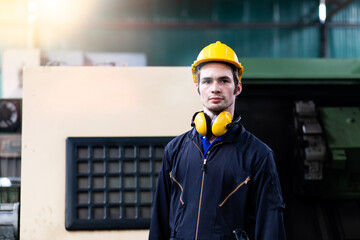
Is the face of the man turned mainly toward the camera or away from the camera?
toward the camera

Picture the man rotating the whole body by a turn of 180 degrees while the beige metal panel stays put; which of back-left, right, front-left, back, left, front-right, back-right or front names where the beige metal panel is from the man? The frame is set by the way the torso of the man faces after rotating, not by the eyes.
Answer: left

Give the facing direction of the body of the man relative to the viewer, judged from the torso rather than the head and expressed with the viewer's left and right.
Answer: facing the viewer and to the left of the viewer
